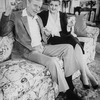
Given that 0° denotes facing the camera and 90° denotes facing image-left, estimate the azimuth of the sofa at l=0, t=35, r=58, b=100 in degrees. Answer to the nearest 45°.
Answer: approximately 315°

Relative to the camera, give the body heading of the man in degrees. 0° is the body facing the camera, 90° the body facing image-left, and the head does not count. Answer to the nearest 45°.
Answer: approximately 315°
